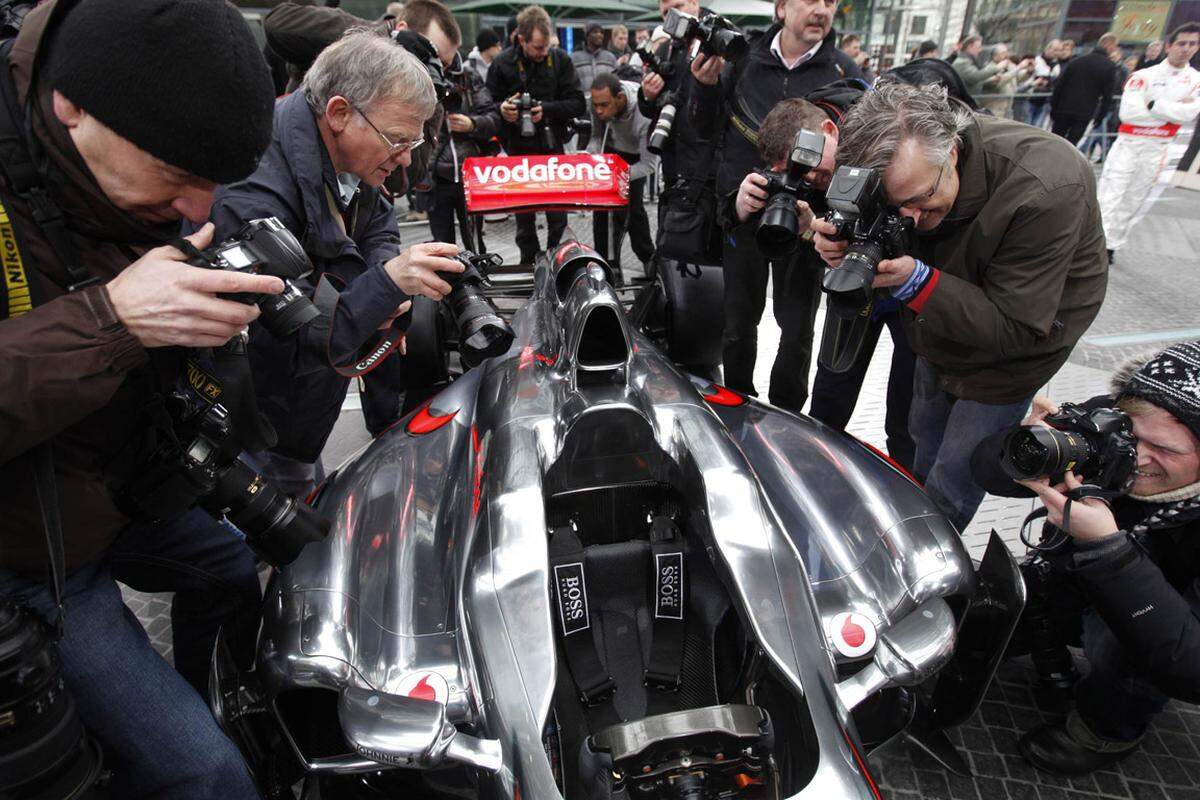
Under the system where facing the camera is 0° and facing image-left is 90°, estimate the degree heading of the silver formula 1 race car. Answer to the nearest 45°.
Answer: approximately 0°

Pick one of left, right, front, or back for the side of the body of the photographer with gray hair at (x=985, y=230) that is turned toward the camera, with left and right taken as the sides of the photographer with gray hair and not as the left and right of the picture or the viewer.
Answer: left

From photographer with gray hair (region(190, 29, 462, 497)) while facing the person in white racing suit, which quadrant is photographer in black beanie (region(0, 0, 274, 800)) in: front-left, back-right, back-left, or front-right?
back-right

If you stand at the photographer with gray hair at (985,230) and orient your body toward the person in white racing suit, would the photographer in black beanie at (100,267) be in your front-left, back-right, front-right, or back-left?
back-left

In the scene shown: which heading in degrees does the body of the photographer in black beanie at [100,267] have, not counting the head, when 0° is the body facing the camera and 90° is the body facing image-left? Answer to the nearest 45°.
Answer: approximately 270°

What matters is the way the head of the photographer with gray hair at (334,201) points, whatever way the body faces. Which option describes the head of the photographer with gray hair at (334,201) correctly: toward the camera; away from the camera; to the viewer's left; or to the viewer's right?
to the viewer's right

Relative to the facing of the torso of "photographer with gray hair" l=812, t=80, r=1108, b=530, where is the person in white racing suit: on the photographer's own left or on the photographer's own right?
on the photographer's own right

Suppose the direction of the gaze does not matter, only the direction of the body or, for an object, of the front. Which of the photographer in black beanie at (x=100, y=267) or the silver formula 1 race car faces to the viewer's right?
the photographer in black beanie
